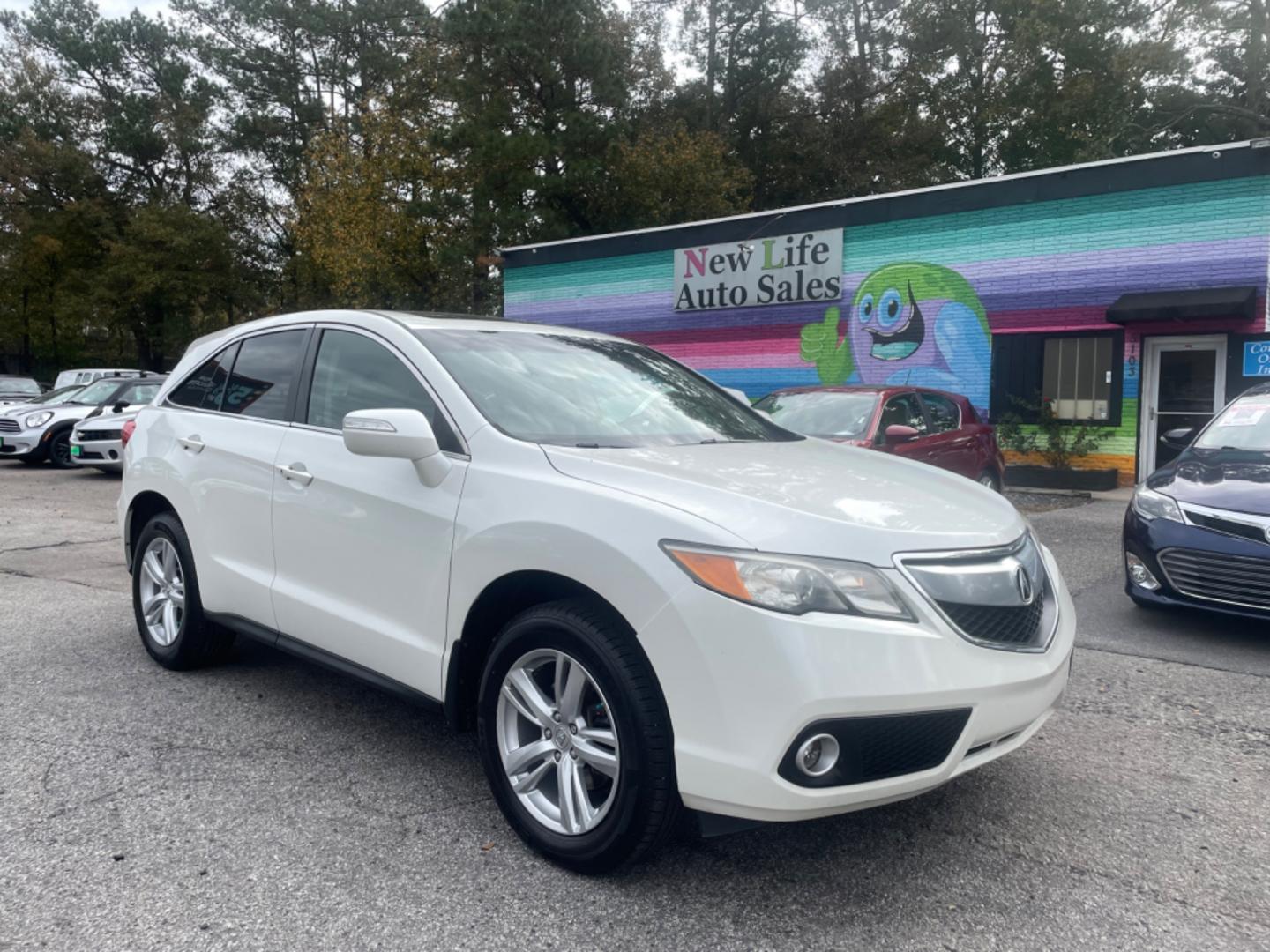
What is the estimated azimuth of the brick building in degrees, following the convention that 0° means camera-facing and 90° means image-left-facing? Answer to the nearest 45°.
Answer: approximately 45°

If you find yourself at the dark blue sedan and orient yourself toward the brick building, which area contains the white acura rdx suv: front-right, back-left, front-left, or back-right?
back-left

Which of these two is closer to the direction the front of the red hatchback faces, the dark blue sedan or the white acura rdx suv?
the white acura rdx suv

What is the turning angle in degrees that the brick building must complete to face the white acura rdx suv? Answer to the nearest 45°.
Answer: approximately 45° to its left

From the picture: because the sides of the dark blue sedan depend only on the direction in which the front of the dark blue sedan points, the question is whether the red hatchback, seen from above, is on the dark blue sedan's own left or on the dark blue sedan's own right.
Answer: on the dark blue sedan's own right

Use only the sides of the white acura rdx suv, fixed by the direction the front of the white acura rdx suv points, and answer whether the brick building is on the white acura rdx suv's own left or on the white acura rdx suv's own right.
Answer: on the white acura rdx suv's own left

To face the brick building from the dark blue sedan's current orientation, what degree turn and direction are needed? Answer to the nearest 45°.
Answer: approximately 135° to its right

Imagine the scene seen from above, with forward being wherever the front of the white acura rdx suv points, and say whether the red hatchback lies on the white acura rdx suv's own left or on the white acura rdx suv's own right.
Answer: on the white acura rdx suv's own left

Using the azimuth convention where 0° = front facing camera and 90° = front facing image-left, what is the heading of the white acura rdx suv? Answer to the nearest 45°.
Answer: approximately 315°

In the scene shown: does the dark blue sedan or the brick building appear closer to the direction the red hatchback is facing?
the dark blue sedan

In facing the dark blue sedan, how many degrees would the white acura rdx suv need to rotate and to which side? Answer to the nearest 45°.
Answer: approximately 90° to its left

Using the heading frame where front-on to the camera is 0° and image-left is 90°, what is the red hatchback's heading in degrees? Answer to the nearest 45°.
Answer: approximately 45°

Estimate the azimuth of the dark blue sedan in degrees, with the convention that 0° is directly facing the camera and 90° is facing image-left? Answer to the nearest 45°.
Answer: approximately 45°
